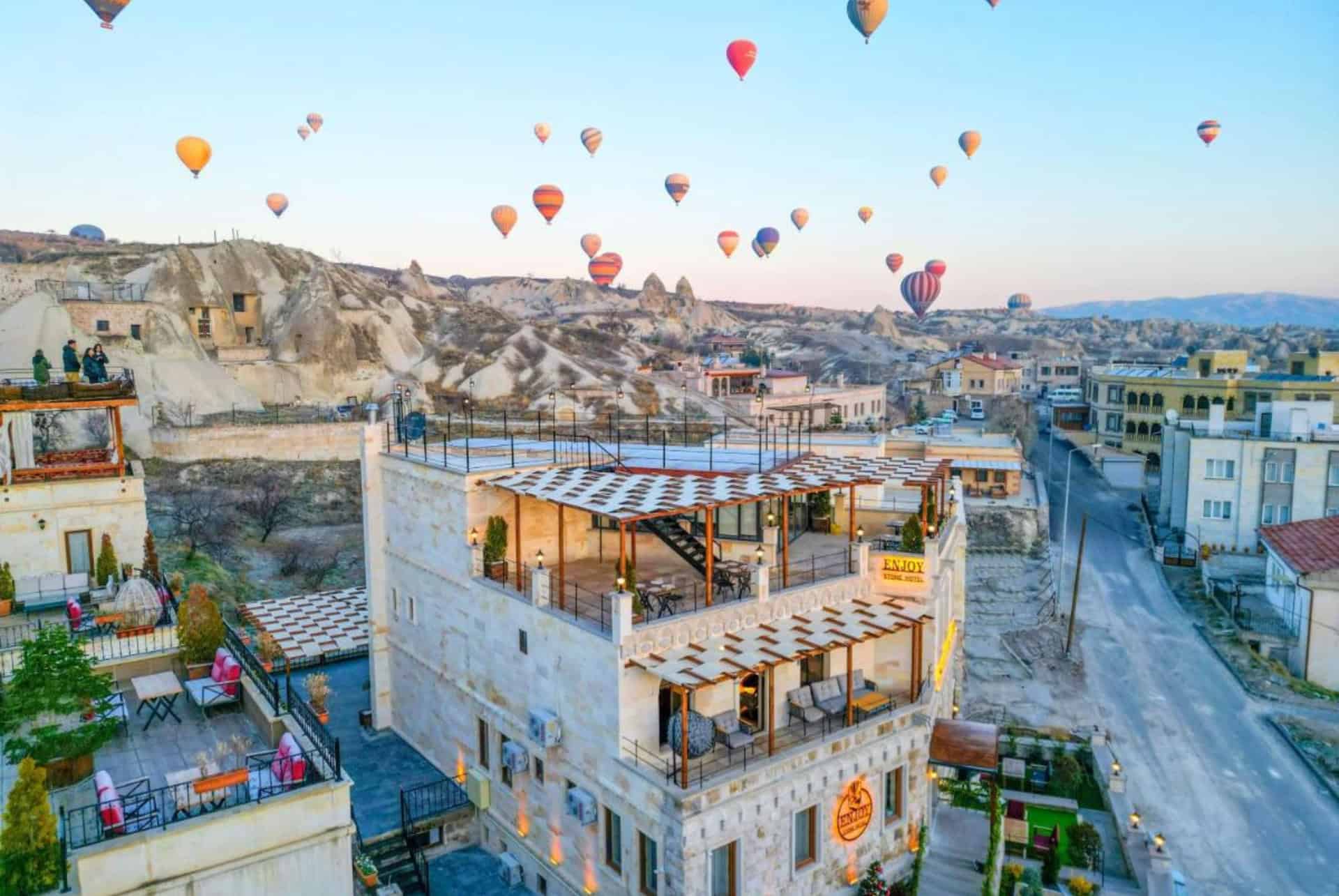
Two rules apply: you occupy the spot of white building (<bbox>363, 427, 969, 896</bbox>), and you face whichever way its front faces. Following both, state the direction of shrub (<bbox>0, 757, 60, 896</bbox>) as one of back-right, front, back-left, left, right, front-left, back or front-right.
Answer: right

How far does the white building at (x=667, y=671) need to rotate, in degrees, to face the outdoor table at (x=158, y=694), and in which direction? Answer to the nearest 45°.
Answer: approximately 135° to its right

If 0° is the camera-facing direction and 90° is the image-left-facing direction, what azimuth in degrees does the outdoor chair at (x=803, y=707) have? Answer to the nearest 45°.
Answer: approximately 315°

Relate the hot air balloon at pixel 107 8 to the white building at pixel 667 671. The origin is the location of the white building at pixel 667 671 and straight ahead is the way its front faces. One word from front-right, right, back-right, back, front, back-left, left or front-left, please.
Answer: back

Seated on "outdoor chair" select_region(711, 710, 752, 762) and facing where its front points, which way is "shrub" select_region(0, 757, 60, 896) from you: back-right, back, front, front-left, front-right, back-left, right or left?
right

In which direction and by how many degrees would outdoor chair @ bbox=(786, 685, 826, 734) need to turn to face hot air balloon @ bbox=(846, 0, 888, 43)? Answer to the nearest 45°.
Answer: approximately 135° to its left

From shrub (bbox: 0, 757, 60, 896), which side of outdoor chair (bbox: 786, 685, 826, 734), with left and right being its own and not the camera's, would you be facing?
right

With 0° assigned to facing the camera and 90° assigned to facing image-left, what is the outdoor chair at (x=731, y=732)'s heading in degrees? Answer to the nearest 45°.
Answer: approximately 315°

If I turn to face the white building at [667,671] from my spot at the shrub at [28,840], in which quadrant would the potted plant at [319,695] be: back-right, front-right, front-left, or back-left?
front-left

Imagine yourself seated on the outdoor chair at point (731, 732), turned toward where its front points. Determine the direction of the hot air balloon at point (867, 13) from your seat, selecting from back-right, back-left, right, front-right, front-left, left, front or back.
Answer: back-left

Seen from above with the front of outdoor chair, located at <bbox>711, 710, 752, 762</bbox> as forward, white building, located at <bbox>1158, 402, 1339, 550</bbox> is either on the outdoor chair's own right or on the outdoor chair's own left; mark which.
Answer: on the outdoor chair's own left

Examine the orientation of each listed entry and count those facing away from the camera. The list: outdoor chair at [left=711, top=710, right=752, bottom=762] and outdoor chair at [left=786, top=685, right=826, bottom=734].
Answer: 0

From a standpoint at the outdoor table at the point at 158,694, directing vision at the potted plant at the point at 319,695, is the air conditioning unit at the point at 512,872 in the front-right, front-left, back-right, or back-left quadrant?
front-right

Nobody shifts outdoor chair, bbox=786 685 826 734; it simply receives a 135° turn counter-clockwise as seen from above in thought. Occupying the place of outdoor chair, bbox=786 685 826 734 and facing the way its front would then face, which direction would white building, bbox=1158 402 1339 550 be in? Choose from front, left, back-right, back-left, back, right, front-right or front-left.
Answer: front-right

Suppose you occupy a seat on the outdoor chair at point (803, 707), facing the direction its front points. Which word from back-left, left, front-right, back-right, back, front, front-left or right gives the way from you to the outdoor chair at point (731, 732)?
right

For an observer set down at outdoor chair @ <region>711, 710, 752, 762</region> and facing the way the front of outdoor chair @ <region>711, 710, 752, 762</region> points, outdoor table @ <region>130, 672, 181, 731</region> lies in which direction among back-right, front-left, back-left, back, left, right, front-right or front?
back-right
